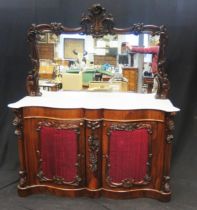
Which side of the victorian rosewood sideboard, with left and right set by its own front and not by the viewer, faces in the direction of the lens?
front
